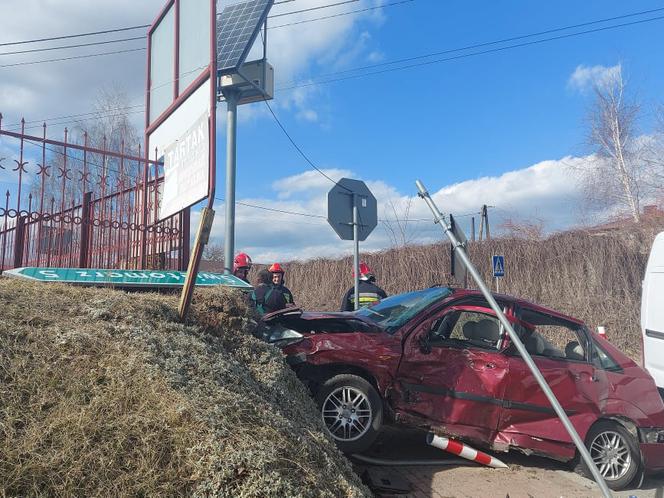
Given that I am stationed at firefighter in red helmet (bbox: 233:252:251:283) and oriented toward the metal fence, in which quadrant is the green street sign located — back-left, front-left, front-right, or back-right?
front-left

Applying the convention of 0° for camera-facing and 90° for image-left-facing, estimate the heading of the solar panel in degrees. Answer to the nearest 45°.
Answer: approximately 45°

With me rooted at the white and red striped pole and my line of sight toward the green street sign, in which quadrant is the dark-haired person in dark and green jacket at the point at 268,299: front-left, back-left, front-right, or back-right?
front-right

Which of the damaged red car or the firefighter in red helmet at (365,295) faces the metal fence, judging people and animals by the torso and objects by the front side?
the damaged red car

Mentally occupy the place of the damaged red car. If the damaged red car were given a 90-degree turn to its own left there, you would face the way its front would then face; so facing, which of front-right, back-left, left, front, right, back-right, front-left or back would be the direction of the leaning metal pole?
front

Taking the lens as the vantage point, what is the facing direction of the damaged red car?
facing to the left of the viewer

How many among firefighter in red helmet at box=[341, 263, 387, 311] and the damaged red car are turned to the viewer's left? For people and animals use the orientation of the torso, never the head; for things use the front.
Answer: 1
